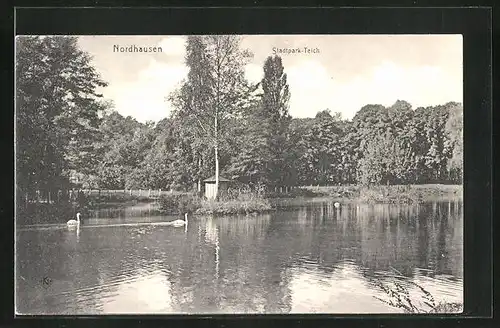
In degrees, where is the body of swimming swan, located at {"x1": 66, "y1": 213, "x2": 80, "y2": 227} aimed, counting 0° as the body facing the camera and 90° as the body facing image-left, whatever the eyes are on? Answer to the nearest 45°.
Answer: approximately 270°

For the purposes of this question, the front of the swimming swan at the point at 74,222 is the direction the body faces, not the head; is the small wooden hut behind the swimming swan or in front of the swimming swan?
in front

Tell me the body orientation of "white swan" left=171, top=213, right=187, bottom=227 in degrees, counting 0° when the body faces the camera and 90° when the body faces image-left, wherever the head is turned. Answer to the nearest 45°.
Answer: approximately 270°

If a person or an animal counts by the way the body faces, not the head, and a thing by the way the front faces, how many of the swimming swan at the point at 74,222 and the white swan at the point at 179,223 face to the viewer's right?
2
